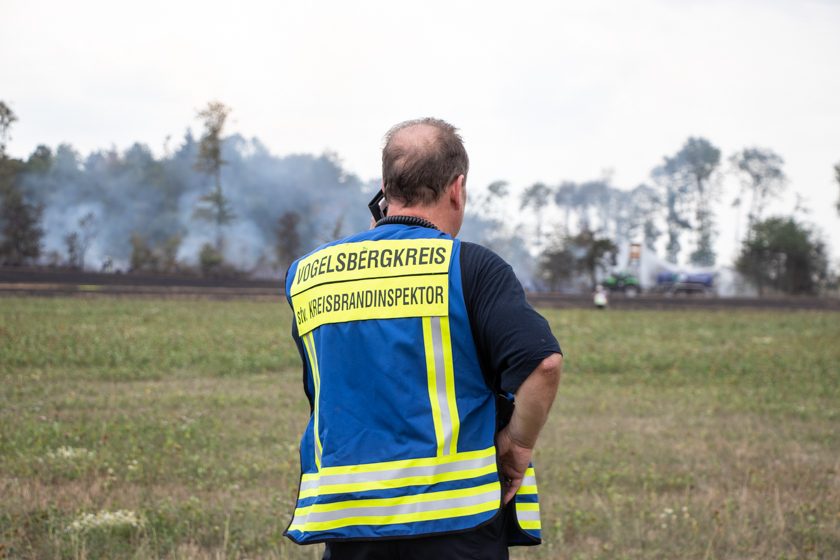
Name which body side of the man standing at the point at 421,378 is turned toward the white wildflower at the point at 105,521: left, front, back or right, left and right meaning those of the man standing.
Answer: left

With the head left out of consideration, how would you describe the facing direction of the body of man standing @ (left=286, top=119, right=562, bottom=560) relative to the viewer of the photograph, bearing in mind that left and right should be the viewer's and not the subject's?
facing away from the viewer and to the right of the viewer

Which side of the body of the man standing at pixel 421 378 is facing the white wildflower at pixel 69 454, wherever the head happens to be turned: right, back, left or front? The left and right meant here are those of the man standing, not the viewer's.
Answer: left

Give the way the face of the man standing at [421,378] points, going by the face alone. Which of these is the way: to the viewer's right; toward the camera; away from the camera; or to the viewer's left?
away from the camera
